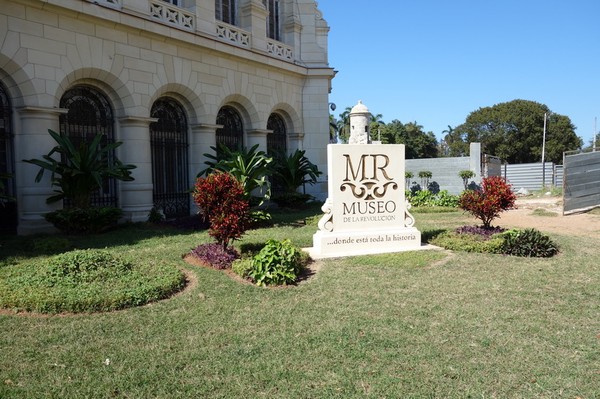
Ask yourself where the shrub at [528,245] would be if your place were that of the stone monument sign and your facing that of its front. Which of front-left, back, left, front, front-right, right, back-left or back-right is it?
left

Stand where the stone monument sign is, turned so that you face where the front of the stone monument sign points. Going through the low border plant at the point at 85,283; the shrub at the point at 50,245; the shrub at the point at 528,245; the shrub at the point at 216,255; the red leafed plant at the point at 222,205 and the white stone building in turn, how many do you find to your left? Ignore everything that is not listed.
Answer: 1

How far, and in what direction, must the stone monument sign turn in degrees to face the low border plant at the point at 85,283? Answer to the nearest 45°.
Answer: approximately 45° to its right

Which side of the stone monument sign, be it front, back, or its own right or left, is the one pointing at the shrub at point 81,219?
right

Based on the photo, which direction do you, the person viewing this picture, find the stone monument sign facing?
facing the viewer

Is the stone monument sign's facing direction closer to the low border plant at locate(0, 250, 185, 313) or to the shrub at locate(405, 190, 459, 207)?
the low border plant

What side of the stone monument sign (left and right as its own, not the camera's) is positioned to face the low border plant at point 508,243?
left

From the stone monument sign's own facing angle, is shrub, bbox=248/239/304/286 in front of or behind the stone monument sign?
in front

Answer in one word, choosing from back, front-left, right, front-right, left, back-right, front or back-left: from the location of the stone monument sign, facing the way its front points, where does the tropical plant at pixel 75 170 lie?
right

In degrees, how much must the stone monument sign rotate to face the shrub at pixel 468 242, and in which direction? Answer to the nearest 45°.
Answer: approximately 90° to its left

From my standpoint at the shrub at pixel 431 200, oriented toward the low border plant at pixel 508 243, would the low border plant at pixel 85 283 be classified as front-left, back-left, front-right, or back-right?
front-right

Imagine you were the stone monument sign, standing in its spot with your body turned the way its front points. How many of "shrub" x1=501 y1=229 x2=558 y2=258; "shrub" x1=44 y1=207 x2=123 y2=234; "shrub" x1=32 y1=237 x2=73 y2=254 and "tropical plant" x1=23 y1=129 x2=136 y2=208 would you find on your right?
3

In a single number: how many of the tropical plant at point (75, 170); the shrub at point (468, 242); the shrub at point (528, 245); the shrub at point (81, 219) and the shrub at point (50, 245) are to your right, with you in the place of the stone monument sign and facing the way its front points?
3

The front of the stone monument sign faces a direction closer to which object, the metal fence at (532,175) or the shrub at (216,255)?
the shrub

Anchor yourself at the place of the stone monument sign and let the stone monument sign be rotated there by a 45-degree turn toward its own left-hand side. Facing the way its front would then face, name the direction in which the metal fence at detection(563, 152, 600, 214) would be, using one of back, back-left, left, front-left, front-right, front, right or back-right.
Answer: left
